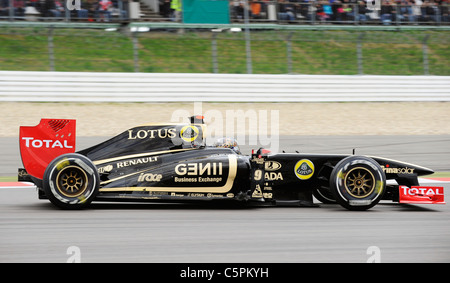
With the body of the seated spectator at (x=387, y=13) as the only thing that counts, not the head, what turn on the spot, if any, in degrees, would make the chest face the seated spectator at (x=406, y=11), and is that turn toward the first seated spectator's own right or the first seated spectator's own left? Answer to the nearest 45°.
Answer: approximately 135° to the first seated spectator's own left

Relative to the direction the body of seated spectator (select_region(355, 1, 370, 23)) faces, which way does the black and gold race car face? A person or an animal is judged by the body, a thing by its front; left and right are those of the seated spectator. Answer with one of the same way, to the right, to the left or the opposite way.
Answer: to the left

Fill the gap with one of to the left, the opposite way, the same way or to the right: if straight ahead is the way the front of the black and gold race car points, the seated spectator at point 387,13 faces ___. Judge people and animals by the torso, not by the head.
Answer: to the right

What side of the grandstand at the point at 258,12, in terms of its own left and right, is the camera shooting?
front

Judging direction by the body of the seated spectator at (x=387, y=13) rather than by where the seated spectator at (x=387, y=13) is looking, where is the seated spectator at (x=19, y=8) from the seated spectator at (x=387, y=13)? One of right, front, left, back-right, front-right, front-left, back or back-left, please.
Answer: front-right

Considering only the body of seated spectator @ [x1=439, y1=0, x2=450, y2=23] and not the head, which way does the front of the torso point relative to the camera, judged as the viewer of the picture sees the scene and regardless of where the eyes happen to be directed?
toward the camera

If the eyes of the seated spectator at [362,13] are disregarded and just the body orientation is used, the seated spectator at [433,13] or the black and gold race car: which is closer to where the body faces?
the black and gold race car

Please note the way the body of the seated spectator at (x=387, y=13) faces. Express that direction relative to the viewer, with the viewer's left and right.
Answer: facing the viewer

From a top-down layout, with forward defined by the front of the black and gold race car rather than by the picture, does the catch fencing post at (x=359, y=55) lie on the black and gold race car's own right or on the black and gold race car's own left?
on the black and gold race car's own left

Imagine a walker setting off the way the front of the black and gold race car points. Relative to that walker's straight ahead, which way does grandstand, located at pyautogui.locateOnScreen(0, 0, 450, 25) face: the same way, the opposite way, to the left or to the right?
to the right

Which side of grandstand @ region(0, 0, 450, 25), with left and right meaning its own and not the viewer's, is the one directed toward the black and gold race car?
front

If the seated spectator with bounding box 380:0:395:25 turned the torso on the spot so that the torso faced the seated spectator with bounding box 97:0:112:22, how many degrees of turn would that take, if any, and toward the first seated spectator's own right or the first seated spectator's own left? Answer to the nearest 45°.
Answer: approximately 45° to the first seated spectator's own right

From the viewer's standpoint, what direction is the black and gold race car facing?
to the viewer's right

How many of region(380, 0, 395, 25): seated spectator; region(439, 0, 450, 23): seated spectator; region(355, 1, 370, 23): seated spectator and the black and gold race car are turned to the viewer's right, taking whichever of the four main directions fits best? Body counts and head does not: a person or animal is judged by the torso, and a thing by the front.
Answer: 1
